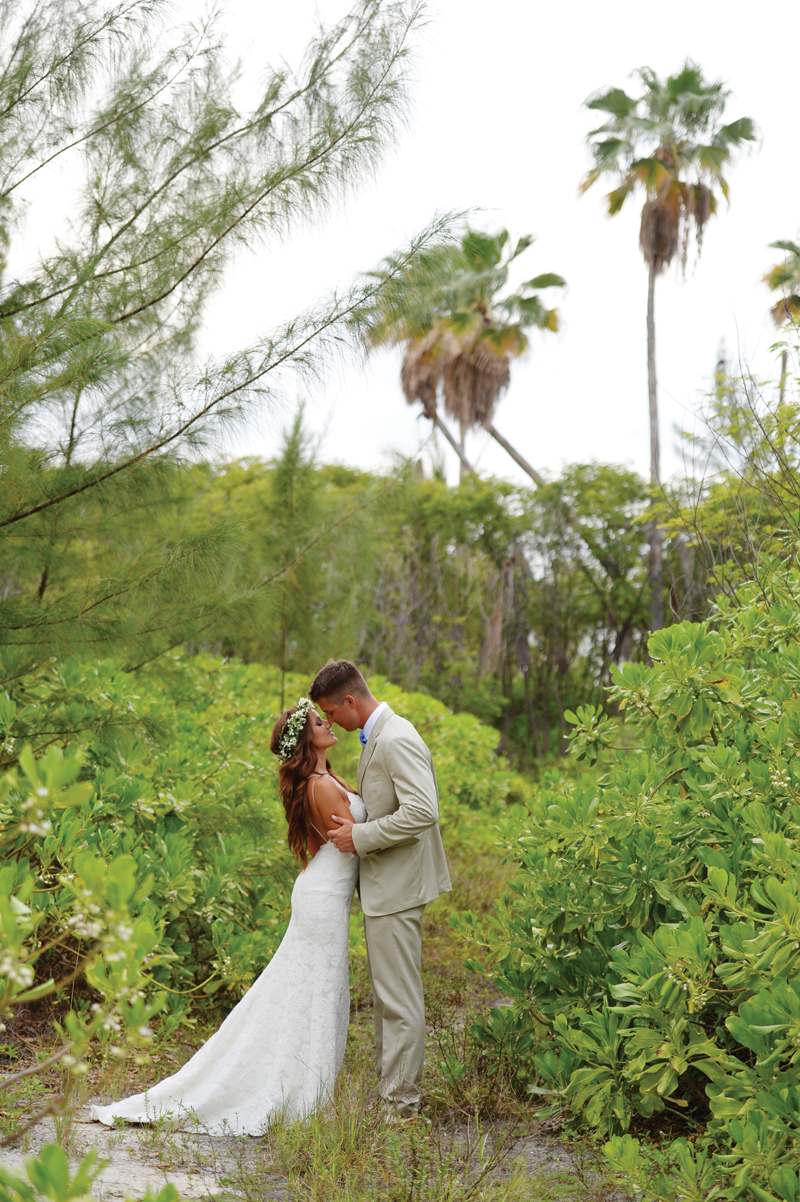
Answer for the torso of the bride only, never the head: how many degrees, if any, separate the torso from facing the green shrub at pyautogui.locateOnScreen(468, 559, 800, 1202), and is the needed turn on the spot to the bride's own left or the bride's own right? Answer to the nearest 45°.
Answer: approximately 45° to the bride's own right

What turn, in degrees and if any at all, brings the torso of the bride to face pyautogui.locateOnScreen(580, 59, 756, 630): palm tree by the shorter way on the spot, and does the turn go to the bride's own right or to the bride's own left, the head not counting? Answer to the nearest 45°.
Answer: approximately 45° to the bride's own left

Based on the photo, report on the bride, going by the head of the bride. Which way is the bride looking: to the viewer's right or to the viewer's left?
to the viewer's right

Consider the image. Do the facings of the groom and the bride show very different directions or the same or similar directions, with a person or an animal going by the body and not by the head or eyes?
very different directions

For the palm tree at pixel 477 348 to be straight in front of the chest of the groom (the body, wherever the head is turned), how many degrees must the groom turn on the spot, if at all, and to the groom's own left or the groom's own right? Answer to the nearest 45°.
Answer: approximately 90° to the groom's own right

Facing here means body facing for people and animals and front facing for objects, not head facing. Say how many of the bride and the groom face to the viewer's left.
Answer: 1

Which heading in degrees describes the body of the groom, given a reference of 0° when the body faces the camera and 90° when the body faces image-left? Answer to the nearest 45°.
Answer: approximately 90°

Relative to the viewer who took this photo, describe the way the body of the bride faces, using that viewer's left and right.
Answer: facing to the right of the viewer

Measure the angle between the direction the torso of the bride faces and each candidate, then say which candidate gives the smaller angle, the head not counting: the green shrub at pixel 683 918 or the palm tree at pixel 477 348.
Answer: the green shrub

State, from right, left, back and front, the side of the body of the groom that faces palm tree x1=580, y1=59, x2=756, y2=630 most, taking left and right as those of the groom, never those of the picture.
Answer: right
